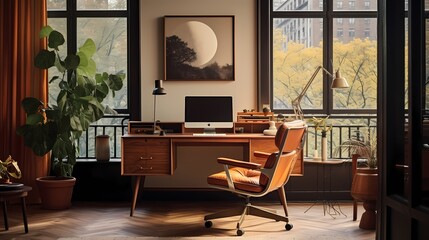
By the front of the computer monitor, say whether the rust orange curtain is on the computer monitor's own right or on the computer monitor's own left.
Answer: on the computer monitor's own right

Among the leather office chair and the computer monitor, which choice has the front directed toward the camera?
the computer monitor

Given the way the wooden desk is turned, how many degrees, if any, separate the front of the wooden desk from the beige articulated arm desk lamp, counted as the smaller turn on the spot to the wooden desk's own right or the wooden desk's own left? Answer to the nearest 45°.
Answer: approximately 90° to the wooden desk's own left

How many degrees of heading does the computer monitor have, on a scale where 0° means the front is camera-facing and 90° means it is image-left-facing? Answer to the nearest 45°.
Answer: approximately 0°

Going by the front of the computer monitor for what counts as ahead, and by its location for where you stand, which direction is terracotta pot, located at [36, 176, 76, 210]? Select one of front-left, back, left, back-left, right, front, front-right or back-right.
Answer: right

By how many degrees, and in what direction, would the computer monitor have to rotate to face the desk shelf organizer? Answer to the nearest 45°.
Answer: approximately 90° to its left

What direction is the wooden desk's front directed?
toward the camera

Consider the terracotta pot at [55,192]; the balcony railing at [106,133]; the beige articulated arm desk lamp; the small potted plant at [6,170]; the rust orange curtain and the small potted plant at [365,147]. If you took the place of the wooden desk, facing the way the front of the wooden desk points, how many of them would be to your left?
2

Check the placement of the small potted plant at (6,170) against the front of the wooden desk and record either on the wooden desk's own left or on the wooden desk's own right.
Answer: on the wooden desk's own right

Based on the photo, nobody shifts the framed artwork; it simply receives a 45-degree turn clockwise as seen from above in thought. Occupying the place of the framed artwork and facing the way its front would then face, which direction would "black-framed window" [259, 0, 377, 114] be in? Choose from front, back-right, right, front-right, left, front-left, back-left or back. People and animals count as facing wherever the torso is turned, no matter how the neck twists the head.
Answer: back-left

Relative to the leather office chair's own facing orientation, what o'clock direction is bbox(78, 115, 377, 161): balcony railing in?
The balcony railing is roughly at 2 o'clock from the leather office chair.

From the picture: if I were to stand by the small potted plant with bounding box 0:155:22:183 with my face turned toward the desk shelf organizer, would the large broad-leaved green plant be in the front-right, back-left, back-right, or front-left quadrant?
front-left

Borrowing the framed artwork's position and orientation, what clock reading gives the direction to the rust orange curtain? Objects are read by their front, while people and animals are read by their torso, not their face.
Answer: The rust orange curtain is roughly at 3 o'clock from the framed artwork.

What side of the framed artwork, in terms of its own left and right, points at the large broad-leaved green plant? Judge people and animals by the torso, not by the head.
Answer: right

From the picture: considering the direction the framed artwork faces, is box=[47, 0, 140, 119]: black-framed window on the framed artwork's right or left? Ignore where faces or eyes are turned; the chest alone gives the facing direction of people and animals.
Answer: on its right

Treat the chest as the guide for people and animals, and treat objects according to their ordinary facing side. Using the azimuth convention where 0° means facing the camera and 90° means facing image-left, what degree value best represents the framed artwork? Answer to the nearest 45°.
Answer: approximately 0°

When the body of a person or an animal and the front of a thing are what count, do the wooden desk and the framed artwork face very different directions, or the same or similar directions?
same or similar directions
